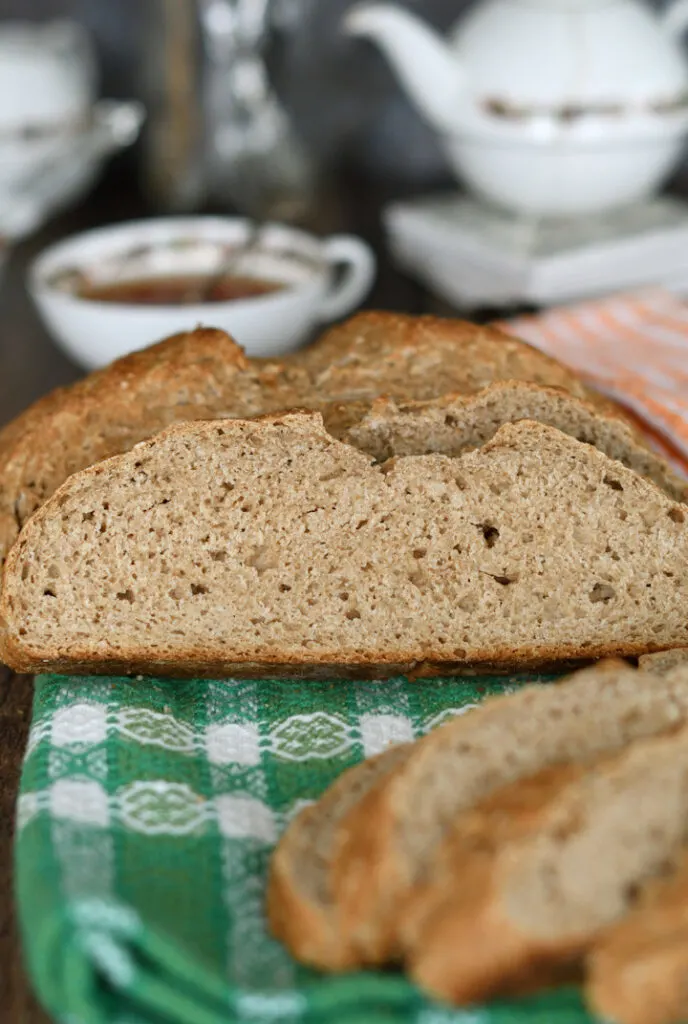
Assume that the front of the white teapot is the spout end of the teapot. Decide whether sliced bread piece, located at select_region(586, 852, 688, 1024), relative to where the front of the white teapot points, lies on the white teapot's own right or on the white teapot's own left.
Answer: on the white teapot's own left

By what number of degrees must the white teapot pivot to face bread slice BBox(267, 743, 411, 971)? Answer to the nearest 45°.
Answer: approximately 90° to its left

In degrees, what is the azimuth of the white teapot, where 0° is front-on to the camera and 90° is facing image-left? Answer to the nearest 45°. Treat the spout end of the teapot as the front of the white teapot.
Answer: approximately 90°

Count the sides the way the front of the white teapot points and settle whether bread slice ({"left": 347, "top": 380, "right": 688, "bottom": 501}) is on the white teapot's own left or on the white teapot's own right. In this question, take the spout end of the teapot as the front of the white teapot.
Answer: on the white teapot's own left

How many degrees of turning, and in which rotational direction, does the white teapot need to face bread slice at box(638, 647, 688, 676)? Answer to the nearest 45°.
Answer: approximately 90° to its left

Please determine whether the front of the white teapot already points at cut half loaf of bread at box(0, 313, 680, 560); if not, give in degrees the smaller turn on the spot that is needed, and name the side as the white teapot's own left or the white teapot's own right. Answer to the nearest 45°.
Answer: approximately 90° to the white teapot's own left

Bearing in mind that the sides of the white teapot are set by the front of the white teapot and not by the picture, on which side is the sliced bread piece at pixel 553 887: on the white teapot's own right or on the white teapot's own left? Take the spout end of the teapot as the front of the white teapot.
on the white teapot's own left

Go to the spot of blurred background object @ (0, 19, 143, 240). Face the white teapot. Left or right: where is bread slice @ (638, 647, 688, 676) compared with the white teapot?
right

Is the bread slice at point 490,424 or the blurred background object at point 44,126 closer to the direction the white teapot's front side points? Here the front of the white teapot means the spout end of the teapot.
the blurred background object

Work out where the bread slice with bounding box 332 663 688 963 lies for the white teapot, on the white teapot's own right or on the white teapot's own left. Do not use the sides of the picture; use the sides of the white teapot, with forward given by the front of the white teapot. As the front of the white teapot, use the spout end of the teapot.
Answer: on the white teapot's own left

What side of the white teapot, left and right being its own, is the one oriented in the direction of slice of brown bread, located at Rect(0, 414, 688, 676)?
left
